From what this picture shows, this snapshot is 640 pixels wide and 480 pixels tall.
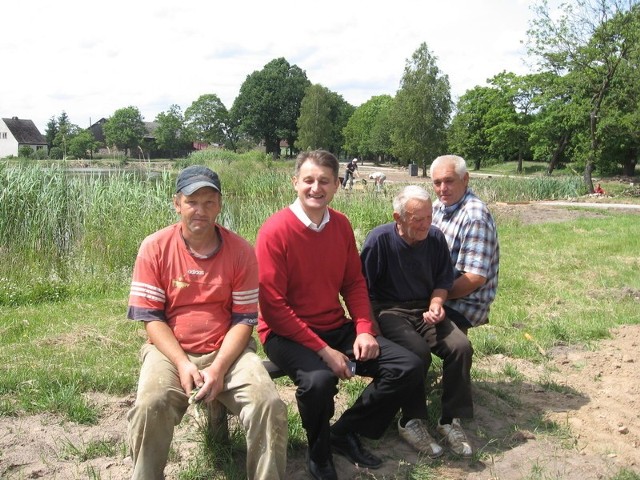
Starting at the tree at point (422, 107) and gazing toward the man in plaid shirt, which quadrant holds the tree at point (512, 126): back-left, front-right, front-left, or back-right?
back-left

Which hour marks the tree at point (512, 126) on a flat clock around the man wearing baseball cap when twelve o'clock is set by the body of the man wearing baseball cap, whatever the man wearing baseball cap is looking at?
The tree is roughly at 7 o'clock from the man wearing baseball cap.

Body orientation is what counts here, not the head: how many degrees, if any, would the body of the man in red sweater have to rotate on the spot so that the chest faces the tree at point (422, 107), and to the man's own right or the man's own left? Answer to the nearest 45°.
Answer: approximately 135° to the man's own left

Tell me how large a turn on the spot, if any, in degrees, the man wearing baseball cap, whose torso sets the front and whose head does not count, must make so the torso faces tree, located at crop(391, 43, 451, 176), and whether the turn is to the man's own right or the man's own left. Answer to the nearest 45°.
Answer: approximately 180°

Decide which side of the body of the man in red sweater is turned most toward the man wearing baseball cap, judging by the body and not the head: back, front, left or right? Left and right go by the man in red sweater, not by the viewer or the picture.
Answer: right

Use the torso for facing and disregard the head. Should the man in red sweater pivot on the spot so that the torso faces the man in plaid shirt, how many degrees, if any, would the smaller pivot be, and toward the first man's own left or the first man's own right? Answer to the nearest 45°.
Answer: approximately 90° to the first man's own left

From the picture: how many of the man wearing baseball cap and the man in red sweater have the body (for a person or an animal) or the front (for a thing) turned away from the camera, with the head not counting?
0

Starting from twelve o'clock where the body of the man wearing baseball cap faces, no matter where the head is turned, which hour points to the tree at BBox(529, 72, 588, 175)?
The tree is roughly at 7 o'clock from the man wearing baseball cap.

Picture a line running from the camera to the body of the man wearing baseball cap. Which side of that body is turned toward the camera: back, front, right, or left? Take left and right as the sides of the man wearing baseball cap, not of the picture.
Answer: front

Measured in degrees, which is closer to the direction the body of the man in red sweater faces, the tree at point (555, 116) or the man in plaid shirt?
the man in plaid shirt
